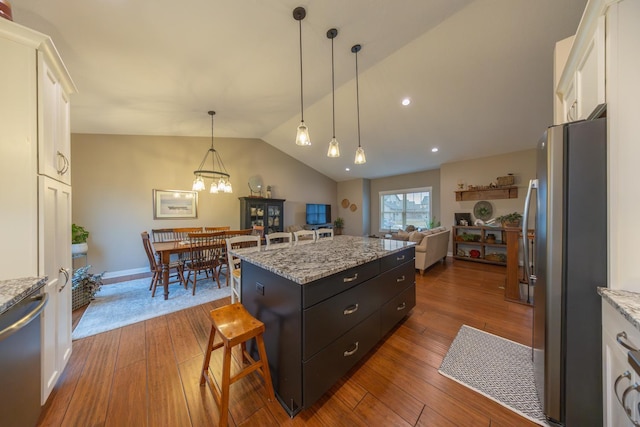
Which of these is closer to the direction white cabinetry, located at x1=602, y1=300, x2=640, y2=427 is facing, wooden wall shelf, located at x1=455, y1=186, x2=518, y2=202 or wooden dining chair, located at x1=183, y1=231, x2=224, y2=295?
the wooden dining chair

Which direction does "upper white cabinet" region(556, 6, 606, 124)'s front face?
to the viewer's left

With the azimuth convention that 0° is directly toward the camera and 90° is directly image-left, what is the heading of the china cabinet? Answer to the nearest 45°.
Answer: approximately 315°

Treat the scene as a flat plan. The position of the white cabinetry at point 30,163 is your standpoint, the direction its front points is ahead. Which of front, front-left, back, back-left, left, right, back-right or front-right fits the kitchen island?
front-right

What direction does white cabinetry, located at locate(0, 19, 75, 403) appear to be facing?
to the viewer's right

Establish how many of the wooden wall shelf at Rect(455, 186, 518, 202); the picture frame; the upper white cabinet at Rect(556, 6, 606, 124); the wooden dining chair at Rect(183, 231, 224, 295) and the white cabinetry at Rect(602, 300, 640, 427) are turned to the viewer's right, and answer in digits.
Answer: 0

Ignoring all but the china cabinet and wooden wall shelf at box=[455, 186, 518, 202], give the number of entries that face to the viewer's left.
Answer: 0

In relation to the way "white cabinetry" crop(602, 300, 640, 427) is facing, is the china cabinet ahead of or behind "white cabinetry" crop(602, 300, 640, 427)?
ahead

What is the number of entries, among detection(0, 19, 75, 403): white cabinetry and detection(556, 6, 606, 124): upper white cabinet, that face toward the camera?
0

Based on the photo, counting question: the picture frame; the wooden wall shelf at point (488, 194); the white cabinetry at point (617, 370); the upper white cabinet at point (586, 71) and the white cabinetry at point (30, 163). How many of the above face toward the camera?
2

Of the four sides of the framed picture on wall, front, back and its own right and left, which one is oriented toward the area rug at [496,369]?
front

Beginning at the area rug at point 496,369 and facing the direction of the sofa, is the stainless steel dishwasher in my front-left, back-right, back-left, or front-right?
back-left

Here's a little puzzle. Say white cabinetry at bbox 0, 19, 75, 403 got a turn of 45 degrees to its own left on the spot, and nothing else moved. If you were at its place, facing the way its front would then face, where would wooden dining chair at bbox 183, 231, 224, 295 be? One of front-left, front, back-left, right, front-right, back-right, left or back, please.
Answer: front

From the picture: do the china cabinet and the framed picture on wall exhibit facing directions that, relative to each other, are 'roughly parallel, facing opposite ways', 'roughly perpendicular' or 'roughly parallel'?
roughly parallel

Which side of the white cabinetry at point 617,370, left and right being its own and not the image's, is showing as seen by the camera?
left

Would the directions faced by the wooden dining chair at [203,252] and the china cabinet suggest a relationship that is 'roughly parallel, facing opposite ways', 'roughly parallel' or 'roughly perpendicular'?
roughly parallel, facing opposite ways
